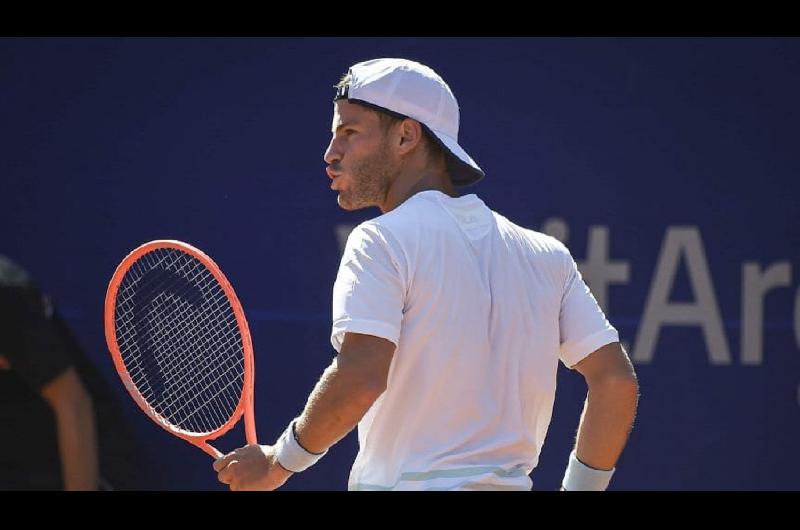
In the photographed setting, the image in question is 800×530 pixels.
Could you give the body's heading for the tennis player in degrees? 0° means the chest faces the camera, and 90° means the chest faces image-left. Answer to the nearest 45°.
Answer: approximately 135°

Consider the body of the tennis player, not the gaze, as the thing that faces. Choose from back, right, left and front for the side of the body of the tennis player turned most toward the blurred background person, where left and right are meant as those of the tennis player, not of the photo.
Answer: front

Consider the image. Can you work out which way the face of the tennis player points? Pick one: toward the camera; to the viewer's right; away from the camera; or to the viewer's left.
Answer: to the viewer's left
